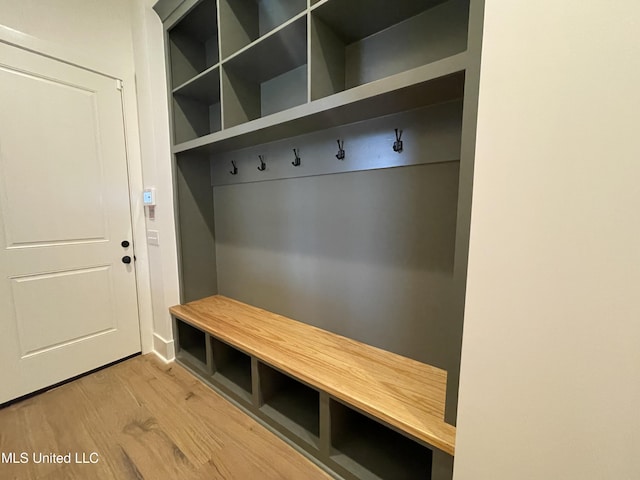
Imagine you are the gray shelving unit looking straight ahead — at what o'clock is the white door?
The white door is roughly at 2 o'clock from the gray shelving unit.

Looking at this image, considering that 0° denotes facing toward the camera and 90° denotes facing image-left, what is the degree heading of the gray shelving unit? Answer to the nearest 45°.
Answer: approximately 45°

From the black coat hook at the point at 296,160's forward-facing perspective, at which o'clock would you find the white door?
The white door is roughly at 2 o'clock from the black coat hook.

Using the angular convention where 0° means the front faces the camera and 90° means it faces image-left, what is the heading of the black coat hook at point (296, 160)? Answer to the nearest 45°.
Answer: approximately 45°
